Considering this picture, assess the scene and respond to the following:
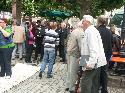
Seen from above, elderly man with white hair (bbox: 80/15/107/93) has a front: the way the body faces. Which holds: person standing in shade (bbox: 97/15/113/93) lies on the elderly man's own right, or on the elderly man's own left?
on the elderly man's own right

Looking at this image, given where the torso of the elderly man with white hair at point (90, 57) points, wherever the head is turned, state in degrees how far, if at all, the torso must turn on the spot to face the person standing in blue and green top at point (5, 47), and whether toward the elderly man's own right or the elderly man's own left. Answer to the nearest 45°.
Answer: approximately 45° to the elderly man's own right

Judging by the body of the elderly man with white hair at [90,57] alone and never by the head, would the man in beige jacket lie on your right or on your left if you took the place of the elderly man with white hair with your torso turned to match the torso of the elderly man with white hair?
on your right

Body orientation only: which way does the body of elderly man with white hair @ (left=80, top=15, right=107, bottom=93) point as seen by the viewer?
to the viewer's left
